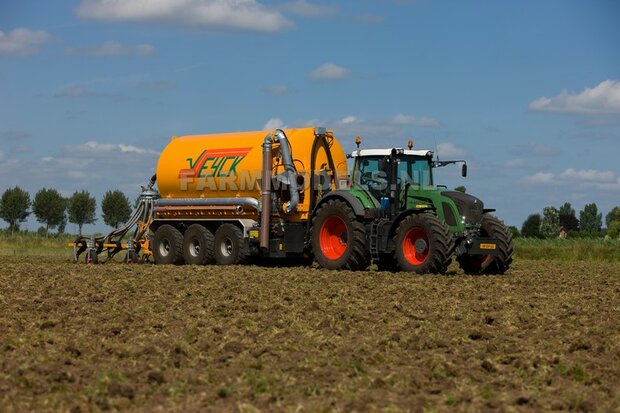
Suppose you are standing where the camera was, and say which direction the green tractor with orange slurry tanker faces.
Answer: facing the viewer and to the right of the viewer
